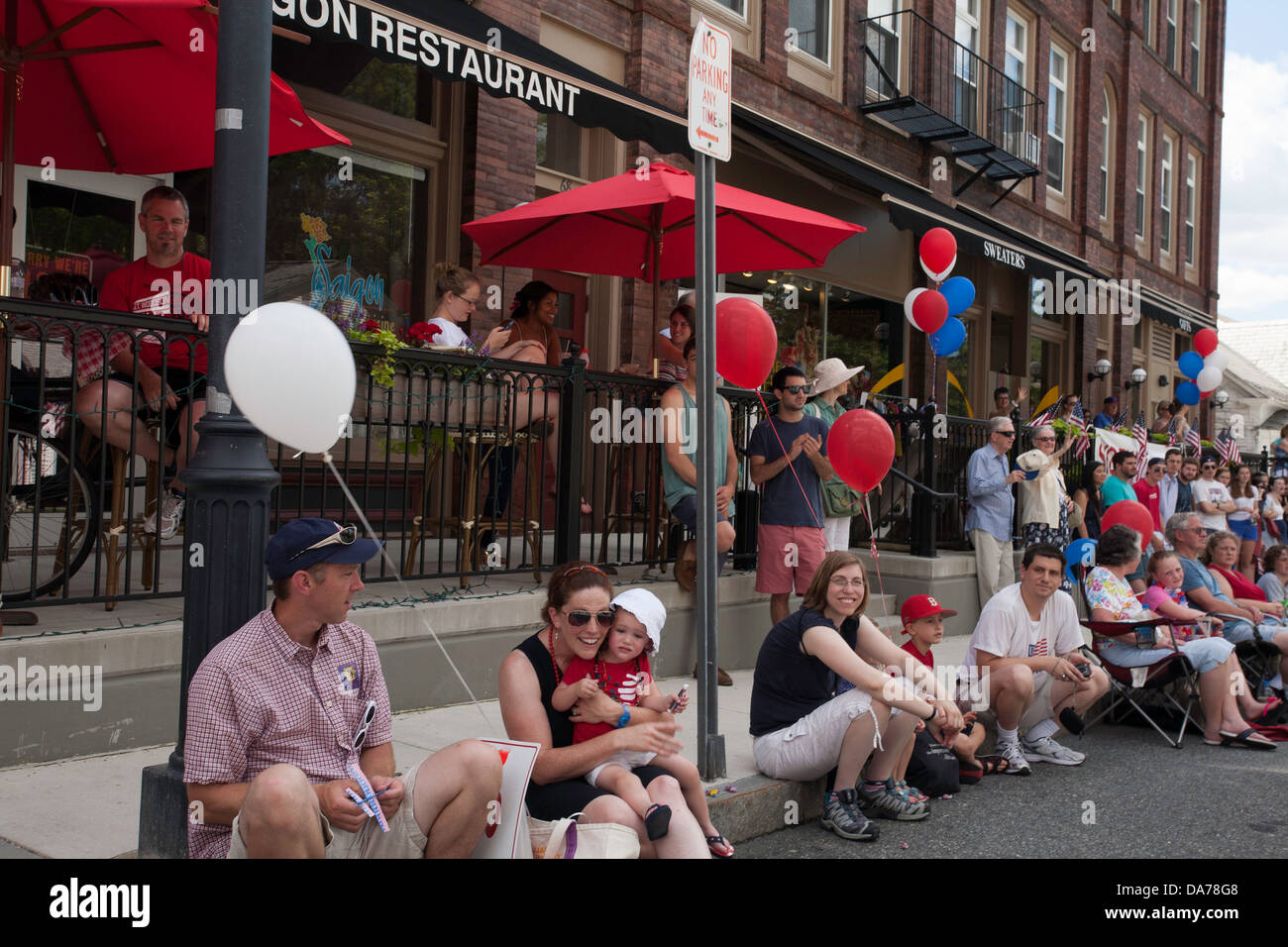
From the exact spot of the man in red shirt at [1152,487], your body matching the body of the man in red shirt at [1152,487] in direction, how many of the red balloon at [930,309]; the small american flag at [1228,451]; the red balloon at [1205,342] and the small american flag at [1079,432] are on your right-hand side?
2

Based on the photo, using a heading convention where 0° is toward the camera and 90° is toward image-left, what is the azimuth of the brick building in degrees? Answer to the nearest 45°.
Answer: approximately 315°

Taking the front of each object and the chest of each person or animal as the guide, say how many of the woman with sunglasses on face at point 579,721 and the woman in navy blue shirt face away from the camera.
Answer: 0

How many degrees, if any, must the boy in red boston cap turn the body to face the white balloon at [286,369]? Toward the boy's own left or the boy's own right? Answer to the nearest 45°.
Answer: approximately 90° to the boy's own right

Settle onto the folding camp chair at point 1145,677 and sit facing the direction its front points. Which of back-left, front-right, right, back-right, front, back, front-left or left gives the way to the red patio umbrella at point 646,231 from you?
back-right

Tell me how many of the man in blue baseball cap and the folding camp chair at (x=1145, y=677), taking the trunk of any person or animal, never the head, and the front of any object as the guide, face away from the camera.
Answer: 0

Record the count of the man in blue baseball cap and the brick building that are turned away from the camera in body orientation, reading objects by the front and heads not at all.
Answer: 0

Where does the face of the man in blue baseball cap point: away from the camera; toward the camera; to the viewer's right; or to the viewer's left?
to the viewer's right

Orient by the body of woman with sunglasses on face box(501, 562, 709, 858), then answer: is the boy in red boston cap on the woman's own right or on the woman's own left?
on the woman's own left

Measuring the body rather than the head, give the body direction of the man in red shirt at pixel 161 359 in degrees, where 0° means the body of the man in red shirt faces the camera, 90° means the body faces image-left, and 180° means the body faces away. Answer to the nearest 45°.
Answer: approximately 0°
